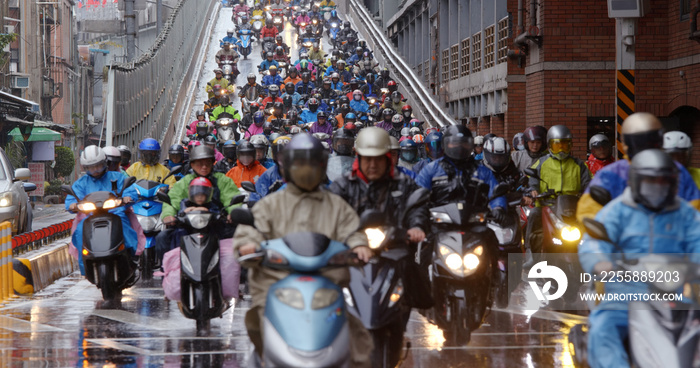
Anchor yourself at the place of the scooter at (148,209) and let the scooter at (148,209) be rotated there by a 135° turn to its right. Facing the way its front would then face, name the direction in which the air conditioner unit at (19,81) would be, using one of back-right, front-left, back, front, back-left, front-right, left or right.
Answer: front-right

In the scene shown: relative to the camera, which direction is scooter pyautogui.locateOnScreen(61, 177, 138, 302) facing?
toward the camera

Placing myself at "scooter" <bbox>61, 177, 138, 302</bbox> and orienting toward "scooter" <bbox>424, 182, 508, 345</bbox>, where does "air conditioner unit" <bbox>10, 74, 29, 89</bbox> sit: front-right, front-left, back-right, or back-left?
back-left

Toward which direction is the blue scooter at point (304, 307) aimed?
toward the camera

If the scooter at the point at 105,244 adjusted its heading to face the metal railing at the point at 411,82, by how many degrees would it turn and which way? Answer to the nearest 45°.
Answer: approximately 135° to its left

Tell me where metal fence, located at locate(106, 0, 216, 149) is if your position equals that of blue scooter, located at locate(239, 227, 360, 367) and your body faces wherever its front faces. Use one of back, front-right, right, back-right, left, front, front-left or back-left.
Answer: back

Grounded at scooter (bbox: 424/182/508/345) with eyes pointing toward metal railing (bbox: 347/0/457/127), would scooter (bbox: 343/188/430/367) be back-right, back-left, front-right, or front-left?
back-left

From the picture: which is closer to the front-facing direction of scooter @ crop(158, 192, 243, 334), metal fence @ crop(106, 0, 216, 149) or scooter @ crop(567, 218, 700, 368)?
the scooter

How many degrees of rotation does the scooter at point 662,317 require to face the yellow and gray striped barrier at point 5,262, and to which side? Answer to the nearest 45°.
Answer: approximately 135° to its right

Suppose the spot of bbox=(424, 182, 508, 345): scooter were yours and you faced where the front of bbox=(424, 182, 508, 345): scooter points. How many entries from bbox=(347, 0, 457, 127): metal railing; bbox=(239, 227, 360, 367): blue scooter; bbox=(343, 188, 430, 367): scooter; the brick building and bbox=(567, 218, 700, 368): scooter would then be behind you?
2

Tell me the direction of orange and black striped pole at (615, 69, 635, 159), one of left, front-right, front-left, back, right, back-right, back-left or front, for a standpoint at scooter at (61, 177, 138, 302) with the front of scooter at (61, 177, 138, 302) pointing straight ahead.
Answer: left

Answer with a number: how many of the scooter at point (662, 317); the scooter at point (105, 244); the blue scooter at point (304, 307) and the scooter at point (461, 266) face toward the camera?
4

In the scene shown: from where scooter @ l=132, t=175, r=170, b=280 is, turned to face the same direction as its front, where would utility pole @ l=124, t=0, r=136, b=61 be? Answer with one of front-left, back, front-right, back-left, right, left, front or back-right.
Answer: back
